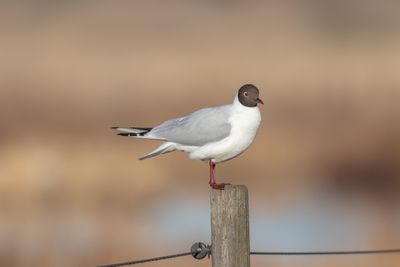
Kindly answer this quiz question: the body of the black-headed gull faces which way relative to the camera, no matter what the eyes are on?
to the viewer's right
